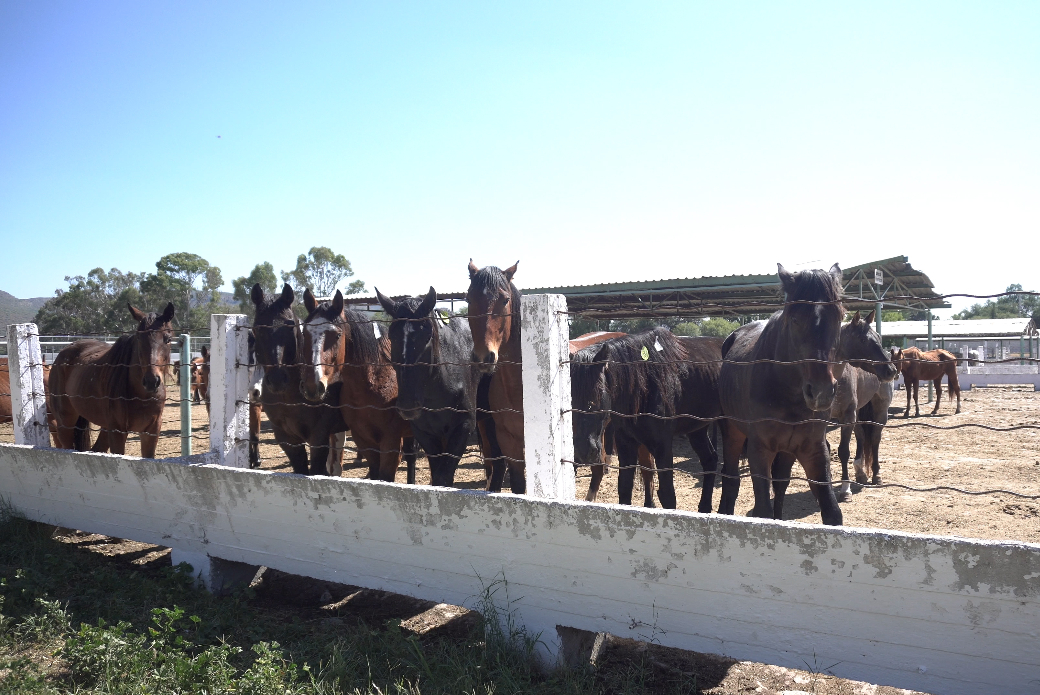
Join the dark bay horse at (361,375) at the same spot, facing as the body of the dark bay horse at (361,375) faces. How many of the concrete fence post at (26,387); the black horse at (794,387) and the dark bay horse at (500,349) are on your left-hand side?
2

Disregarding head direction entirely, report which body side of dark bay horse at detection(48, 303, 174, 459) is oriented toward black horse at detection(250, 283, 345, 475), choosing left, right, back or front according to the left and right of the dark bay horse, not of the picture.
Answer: front

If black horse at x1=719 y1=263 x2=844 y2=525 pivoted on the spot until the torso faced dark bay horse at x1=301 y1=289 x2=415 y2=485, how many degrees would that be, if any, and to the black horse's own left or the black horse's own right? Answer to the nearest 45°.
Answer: approximately 135° to the black horse's own right

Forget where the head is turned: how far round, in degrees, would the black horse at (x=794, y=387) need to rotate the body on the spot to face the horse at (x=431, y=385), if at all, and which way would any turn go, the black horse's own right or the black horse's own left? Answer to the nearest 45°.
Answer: approximately 135° to the black horse's own right

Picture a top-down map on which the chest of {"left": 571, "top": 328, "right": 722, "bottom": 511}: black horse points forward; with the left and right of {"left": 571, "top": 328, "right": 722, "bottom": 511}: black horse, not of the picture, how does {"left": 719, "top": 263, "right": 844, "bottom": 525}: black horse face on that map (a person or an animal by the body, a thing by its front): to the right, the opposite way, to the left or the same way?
to the left

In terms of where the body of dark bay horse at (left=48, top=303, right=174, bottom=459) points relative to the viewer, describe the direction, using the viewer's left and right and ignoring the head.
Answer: facing the viewer and to the right of the viewer

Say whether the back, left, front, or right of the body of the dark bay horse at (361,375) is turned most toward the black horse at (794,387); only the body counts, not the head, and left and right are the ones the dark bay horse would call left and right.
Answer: left

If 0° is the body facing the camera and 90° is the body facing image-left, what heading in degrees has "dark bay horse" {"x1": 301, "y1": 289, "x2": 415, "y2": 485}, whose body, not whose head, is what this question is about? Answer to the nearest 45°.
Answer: approximately 45°

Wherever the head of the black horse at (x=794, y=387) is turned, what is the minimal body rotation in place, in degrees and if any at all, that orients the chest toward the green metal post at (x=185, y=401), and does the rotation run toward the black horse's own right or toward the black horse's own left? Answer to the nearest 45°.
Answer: approximately 135° to the black horse's own right
